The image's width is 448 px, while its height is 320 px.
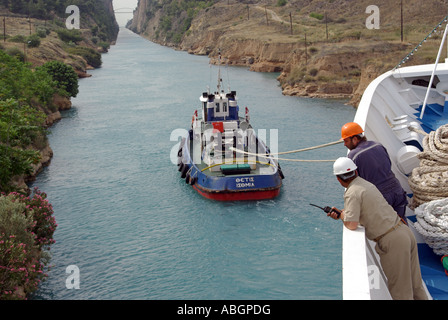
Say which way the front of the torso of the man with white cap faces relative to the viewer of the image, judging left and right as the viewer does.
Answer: facing away from the viewer and to the left of the viewer

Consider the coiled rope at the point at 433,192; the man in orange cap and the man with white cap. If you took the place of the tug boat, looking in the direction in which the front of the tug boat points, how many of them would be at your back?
3

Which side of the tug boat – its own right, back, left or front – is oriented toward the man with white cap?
back

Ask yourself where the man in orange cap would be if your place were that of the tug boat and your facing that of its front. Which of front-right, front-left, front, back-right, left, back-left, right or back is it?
back

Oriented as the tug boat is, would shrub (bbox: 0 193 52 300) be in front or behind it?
behind

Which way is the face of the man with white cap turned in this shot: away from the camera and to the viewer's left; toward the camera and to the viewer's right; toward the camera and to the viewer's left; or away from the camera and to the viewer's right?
away from the camera and to the viewer's left

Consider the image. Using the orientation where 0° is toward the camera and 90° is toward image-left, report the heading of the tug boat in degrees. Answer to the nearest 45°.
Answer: approximately 180°

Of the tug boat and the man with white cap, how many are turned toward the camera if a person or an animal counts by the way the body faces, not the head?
0

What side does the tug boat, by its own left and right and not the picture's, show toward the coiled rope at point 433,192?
back

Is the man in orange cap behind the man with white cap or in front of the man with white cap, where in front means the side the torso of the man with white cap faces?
in front
